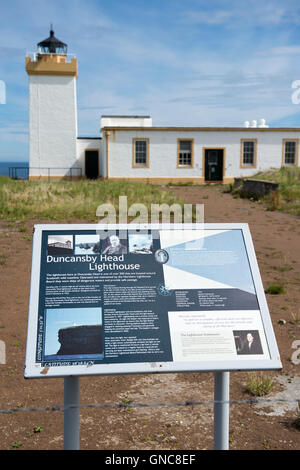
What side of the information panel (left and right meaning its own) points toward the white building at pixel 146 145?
back

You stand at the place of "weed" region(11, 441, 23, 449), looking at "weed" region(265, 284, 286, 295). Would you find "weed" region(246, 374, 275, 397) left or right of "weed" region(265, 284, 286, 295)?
right

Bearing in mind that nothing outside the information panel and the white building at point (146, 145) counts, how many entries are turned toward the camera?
2

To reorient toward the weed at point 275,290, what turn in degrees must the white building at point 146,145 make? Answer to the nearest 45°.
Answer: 0° — it already faces it

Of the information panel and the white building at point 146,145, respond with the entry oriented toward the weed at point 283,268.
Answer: the white building

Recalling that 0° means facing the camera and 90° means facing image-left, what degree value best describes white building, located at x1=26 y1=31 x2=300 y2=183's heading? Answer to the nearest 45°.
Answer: approximately 0°

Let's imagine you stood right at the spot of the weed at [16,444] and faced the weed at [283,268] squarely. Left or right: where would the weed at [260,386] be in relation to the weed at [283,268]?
right

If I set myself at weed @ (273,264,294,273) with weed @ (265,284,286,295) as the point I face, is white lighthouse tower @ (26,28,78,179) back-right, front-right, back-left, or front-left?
back-right

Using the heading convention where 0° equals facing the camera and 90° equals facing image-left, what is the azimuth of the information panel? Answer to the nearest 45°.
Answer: approximately 0°

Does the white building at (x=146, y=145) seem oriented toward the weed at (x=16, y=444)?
yes
